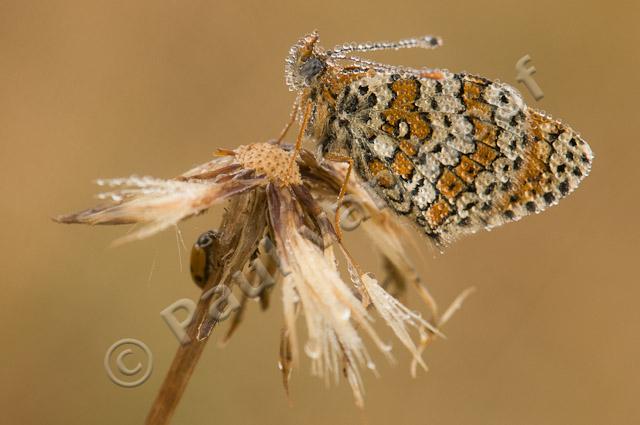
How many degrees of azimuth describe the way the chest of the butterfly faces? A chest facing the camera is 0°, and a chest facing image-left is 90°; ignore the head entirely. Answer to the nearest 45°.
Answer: approximately 90°
